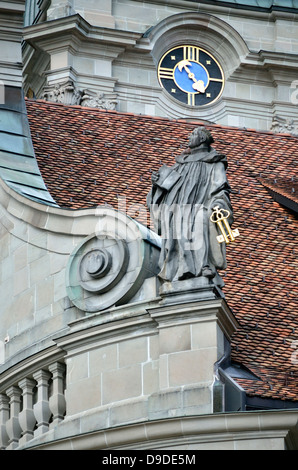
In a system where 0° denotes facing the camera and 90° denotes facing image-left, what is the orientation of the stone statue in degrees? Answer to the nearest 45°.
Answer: approximately 45°
